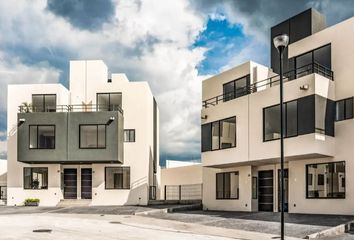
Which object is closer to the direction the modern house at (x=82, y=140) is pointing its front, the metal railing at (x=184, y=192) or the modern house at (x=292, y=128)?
the modern house

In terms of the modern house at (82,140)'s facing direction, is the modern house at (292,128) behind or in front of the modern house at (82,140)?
in front

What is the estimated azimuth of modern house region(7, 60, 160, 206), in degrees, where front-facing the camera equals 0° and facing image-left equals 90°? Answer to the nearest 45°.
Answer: approximately 0°

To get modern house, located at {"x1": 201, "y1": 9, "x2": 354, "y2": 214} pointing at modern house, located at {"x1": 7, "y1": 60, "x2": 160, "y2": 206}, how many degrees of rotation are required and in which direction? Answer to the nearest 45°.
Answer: approximately 90° to its right

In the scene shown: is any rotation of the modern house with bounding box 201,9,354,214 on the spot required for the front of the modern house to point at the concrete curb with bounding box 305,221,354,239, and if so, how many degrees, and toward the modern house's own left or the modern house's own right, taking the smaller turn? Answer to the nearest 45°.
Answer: approximately 45° to the modern house's own left

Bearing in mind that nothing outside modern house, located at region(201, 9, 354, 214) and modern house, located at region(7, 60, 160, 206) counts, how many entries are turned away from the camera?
0
